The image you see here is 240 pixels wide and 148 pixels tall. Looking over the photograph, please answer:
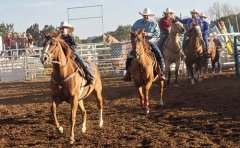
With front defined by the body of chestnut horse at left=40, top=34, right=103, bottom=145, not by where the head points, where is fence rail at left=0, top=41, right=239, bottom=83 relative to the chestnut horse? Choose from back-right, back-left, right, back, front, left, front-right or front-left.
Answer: back-right

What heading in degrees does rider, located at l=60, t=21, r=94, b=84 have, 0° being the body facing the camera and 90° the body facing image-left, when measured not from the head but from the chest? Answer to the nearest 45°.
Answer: approximately 45°

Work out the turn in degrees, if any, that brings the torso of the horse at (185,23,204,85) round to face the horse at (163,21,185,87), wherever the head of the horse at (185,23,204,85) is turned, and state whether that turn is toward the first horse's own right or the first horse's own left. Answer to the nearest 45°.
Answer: approximately 45° to the first horse's own right

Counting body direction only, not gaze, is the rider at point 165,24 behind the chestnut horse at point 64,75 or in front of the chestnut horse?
behind

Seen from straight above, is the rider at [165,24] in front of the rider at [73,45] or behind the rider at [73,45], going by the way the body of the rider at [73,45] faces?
behind

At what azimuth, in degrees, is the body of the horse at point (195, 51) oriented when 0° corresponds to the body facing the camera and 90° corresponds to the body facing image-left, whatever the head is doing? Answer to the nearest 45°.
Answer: approximately 0°

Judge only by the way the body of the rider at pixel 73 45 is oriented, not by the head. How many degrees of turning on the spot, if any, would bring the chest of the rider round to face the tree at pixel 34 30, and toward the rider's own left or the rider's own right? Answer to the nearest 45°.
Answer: approximately 135° to the rider's own right
